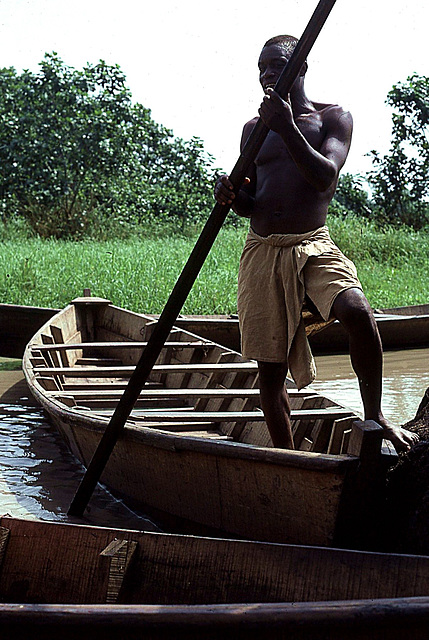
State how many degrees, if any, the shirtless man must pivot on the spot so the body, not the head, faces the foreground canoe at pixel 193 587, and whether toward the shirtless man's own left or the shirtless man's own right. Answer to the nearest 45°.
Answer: approximately 45° to the shirtless man's own left

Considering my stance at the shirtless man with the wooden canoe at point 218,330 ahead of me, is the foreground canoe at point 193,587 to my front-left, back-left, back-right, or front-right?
back-left

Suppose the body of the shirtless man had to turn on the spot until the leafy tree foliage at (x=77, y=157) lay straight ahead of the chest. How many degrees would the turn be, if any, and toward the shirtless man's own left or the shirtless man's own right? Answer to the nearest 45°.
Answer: approximately 135° to the shirtless man's own right

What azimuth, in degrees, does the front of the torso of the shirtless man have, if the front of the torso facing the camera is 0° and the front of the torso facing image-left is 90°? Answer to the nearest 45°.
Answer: approximately 45°

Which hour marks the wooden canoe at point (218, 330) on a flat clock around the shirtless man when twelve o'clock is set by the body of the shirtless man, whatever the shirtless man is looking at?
The wooden canoe is roughly at 4 o'clock from the shirtless man.
